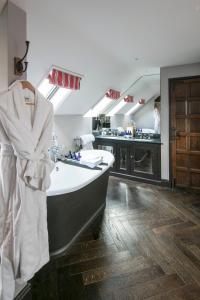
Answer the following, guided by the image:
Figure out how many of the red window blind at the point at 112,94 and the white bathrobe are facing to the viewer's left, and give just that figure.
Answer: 0

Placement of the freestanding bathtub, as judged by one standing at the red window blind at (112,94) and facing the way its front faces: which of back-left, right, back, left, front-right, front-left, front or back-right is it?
front-right

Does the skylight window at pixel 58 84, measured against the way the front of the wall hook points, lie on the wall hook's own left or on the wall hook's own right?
on the wall hook's own left

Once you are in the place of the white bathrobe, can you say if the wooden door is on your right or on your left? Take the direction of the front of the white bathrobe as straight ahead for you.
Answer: on your left

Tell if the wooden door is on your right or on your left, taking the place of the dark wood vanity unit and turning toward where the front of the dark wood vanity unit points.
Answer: on your left

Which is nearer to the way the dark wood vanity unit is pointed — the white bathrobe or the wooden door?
the white bathrobe

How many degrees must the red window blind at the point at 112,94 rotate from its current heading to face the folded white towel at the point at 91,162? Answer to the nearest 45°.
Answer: approximately 45° to its right

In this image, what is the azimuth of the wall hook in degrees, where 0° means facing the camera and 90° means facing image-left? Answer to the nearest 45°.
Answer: approximately 315°
